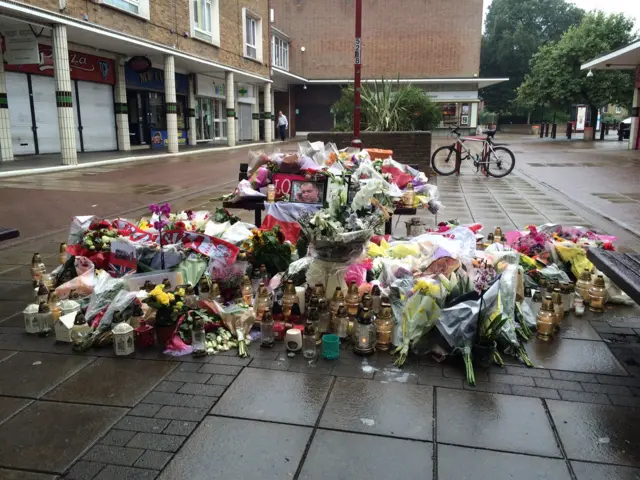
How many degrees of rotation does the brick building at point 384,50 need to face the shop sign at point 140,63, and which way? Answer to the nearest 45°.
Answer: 0° — it already faces it

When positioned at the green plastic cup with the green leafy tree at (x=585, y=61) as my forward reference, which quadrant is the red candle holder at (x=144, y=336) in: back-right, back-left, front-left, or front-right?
back-left

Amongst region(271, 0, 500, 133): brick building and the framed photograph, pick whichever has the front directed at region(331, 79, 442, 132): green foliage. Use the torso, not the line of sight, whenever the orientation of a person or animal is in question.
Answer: the brick building

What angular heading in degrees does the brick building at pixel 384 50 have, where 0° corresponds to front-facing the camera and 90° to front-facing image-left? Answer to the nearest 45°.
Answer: approximately 0°

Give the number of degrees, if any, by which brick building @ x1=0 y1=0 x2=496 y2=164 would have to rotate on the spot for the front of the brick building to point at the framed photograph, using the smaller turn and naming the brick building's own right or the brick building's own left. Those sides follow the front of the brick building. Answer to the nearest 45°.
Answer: approximately 45° to the brick building's own right

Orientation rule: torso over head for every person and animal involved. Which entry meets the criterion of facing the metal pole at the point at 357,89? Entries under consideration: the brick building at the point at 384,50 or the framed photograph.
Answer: the brick building

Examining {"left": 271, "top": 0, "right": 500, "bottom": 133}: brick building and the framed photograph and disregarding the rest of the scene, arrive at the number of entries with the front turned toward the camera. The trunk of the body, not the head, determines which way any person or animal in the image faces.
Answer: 2

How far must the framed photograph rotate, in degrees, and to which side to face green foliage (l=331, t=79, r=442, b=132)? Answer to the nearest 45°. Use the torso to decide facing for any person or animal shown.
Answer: approximately 180°

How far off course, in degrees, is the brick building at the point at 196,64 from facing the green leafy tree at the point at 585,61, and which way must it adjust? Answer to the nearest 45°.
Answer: approximately 45° to its left

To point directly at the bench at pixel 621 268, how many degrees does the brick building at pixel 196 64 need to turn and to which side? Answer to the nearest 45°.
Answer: approximately 45° to its right
